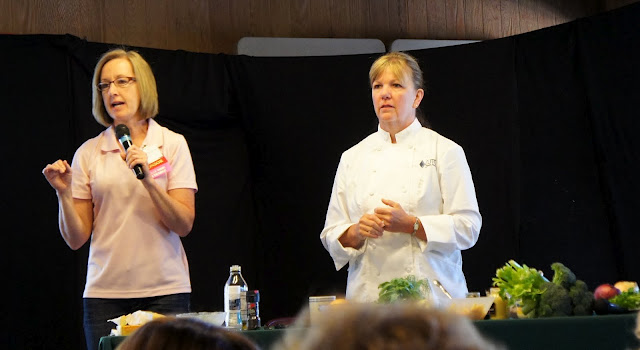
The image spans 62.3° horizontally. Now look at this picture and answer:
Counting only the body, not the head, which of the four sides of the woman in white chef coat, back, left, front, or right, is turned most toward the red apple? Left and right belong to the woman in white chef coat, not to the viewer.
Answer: left

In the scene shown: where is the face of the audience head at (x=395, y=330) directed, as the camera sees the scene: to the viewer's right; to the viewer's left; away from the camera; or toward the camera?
away from the camera

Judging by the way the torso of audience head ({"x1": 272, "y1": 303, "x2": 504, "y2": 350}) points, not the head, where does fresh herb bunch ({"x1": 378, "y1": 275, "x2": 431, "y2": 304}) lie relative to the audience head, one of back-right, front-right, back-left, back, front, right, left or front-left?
front

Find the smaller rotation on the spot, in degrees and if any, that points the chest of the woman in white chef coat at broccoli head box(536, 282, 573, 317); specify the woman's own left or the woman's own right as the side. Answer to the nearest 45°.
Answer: approximately 90° to the woman's own left

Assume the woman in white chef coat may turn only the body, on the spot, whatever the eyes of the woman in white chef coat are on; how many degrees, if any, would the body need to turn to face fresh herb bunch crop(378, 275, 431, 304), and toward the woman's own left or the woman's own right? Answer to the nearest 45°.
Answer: approximately 45° to the woman's own left

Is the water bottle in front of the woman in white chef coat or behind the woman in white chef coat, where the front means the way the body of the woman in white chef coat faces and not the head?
in front

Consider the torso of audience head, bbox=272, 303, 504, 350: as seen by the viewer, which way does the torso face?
away from the camera

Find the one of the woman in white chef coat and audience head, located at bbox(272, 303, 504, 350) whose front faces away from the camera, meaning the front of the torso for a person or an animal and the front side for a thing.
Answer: the audience head

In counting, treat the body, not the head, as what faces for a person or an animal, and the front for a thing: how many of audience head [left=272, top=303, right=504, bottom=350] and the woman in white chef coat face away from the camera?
1

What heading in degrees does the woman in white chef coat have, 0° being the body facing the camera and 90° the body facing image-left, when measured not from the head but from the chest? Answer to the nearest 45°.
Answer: approximately 45°

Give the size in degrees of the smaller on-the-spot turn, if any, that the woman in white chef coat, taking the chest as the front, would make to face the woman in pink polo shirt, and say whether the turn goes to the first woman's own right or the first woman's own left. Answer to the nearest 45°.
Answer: approximately 45° to the first woman's own right

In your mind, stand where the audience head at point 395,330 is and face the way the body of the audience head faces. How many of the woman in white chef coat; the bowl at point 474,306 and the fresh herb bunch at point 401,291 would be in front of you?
3

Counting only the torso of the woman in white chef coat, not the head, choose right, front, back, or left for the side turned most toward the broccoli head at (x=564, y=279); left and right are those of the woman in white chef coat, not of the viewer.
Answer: left

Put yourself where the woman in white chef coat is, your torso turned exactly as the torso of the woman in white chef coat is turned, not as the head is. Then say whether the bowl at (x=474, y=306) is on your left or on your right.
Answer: on your left

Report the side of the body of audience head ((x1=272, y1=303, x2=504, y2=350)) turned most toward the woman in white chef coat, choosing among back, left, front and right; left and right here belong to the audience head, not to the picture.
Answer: front
